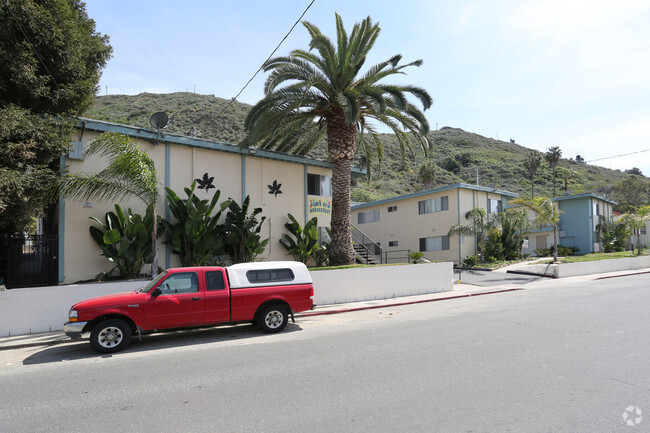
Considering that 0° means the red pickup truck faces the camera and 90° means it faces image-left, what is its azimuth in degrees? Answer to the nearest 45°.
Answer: approximately 90°

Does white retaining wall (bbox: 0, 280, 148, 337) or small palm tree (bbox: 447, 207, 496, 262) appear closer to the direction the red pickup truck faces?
the white retaining wall

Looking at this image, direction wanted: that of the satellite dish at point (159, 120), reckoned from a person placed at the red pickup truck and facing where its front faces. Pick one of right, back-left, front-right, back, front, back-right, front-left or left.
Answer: right

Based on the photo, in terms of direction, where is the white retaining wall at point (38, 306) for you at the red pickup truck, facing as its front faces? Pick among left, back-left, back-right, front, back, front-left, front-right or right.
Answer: front-right

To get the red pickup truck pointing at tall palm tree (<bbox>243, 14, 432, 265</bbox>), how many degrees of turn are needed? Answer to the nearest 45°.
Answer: approximately 135° to its right

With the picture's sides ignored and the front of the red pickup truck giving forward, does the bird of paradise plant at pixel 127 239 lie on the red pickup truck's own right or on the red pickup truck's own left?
on the red pickup truck's own right

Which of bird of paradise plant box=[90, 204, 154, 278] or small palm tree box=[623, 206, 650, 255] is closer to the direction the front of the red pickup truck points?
the bird of paradise plant

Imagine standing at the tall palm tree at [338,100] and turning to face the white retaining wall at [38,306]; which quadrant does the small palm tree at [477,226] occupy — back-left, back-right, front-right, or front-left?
back-right

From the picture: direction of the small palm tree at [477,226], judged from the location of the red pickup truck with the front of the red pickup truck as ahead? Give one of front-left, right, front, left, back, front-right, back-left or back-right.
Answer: back-right
